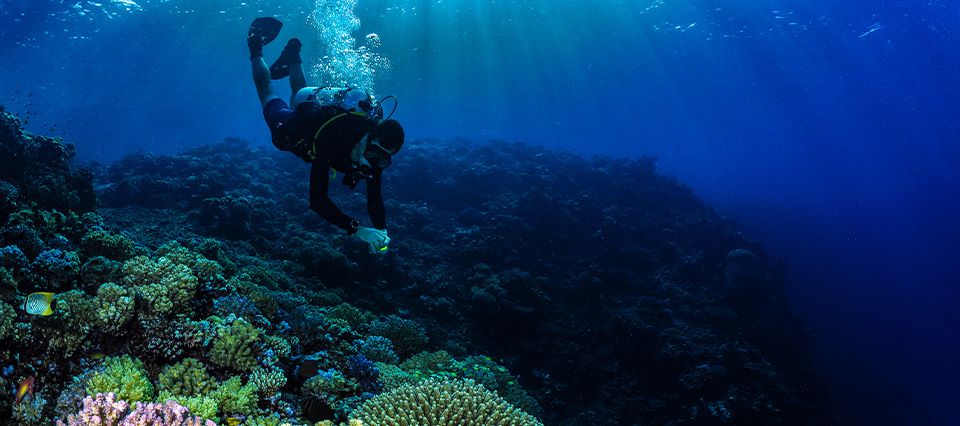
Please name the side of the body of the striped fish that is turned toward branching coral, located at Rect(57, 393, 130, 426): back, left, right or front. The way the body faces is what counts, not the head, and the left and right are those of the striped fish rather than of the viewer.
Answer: left

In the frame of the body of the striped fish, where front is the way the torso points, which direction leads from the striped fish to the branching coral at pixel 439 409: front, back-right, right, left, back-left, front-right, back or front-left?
back-left

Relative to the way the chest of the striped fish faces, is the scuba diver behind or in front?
behind

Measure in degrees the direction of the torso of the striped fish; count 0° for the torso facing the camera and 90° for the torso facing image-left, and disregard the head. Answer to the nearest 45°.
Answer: approximately 90°

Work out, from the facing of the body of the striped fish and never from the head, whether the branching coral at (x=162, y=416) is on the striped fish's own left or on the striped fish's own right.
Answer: on the striped fish's own left
